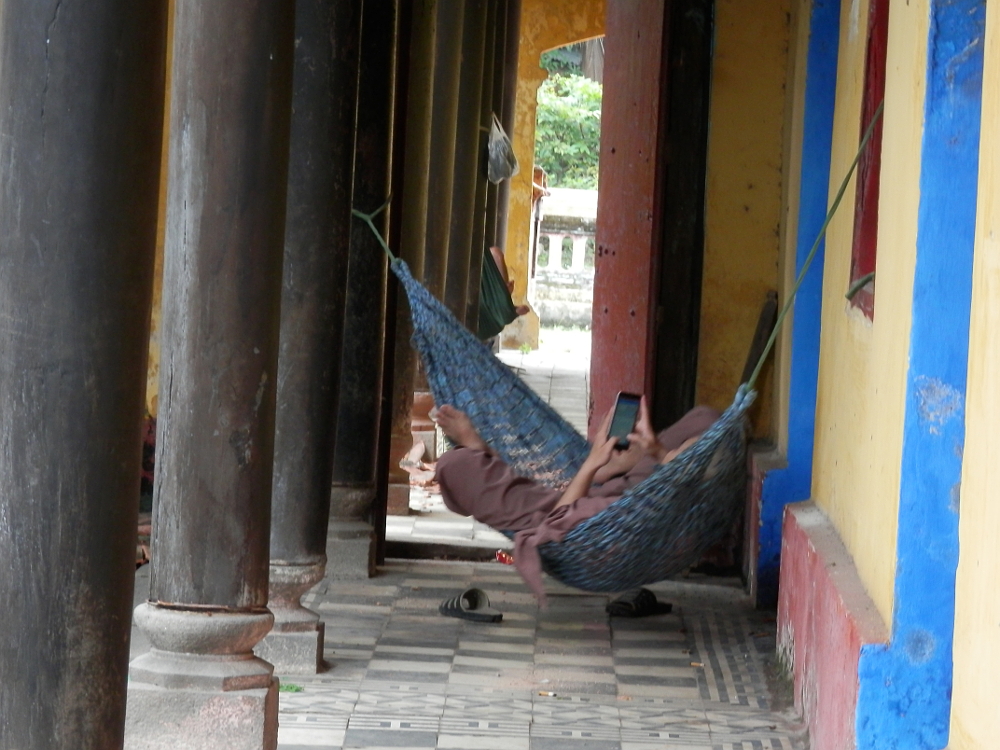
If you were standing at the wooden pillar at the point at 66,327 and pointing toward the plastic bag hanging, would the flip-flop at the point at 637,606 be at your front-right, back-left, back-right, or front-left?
front-right
